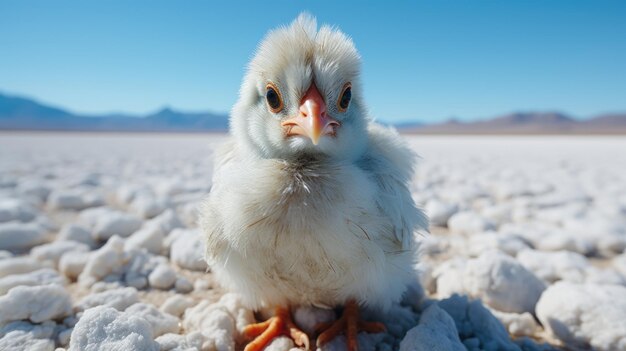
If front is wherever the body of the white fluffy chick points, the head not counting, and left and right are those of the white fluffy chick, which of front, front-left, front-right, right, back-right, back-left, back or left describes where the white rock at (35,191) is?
back-right

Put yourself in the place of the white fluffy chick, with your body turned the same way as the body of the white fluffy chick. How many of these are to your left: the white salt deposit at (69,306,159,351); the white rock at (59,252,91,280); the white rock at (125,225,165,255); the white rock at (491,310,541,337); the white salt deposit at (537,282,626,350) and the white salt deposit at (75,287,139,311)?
2

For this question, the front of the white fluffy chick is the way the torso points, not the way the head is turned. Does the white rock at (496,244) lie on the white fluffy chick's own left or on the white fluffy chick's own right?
on the white fluffy chick's own left

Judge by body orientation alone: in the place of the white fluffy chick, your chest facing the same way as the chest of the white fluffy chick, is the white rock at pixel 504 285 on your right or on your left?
on your left

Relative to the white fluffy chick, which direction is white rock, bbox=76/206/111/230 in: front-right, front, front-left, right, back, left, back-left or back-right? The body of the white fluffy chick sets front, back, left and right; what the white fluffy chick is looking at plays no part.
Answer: back-right

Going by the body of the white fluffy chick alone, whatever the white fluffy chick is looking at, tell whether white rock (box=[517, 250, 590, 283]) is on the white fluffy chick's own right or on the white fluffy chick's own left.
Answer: on the white fluffy chick's own left

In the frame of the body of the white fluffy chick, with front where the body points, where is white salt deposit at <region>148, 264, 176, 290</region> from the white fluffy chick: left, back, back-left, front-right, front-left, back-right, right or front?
back-right

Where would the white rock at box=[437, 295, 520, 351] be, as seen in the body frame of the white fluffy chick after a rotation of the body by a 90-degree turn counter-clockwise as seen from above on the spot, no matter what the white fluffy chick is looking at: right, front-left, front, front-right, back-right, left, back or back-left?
front

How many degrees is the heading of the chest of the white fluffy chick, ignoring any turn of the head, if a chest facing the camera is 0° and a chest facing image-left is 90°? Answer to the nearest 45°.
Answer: approximately 0°

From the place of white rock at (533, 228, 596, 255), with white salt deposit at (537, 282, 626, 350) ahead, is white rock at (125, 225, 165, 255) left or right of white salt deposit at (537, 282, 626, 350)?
right

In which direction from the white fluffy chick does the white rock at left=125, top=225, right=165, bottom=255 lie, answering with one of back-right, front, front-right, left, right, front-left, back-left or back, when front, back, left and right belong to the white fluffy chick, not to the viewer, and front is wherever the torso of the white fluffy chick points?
back-right

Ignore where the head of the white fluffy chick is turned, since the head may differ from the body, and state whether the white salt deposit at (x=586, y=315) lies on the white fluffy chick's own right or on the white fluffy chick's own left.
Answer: on the white fluffy chick's own left

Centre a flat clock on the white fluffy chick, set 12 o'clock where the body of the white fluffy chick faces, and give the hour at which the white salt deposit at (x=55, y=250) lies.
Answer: The white salt deposit is roughly at 4 o'clock from the white fluffy chick.

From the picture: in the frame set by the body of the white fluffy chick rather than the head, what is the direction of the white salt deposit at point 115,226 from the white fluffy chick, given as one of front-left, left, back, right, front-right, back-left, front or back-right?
back-right

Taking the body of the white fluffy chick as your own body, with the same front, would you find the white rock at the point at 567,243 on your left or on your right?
on your left

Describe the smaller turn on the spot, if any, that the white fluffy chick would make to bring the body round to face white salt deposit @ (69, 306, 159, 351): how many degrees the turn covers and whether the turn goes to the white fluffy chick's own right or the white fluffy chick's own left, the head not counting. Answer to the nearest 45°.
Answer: approximately 90° to the white fluffy chick's own right
